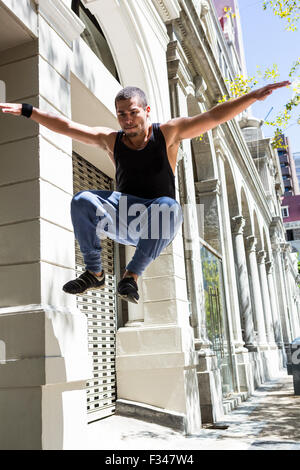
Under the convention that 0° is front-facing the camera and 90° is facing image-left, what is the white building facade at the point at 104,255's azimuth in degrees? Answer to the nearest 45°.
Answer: approximately 315°

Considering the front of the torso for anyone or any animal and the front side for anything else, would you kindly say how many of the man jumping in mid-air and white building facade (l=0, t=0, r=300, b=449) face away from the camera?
0

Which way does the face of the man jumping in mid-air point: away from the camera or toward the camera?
toward the camera

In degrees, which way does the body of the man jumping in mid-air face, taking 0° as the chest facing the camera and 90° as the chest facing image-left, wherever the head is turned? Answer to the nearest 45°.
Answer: approximately 45°
